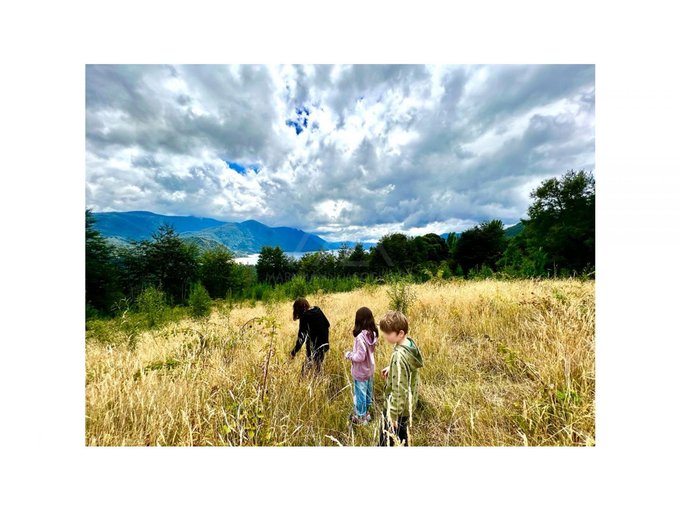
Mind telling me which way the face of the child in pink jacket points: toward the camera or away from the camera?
away from the camera

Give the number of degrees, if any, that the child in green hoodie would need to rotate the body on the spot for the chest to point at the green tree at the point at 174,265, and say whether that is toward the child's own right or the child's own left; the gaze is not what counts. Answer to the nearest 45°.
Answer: approximately 45° to the child's own right

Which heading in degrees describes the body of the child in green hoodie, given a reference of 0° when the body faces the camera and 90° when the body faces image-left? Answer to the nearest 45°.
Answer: approximately 90°

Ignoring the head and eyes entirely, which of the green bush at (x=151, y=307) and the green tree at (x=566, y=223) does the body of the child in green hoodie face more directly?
the green bush

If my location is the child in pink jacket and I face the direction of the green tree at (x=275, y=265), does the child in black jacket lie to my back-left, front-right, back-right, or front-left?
front-left

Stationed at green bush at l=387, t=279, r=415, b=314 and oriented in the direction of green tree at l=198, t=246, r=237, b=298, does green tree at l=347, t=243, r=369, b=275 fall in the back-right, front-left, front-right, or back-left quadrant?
front-right

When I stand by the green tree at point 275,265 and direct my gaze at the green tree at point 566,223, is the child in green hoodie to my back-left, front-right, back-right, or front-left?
front-right
